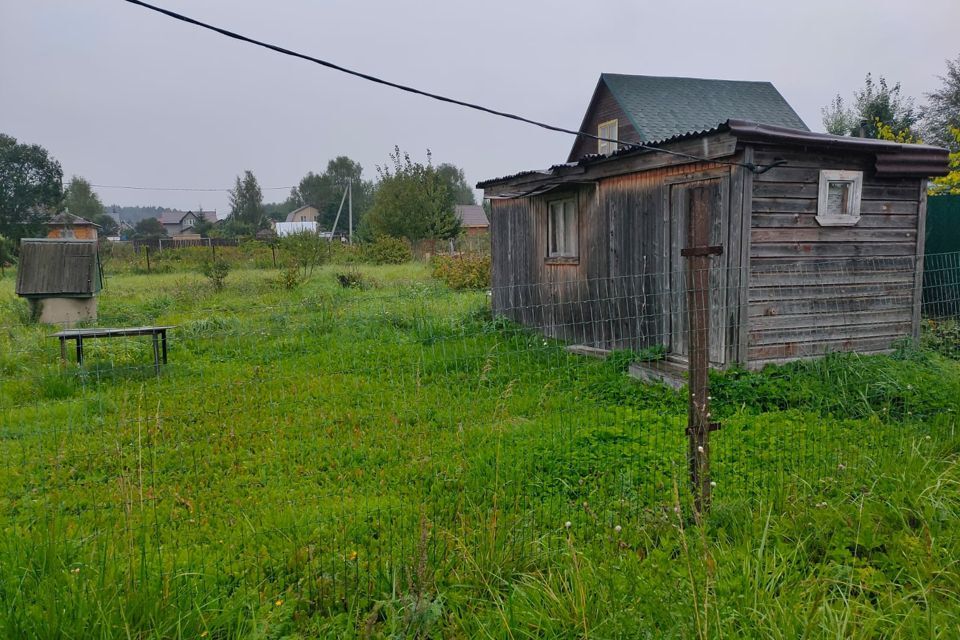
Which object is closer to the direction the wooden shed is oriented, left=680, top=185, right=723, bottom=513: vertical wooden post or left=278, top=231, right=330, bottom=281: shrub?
the vertical wooden post

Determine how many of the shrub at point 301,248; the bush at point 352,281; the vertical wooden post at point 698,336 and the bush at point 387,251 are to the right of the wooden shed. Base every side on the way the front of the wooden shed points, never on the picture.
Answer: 3

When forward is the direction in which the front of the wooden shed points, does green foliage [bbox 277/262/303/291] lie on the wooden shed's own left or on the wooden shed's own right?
on the wooden shed's own right

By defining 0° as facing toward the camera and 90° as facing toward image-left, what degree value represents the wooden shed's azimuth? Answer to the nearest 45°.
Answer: approximately 45°

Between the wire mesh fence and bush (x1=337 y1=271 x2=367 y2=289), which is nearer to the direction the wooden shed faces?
the wire mesh fence

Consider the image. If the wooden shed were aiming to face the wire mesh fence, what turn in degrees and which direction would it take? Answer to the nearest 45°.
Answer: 0° — it already faces it

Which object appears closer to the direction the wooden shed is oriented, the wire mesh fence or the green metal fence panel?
the wire mesh fence

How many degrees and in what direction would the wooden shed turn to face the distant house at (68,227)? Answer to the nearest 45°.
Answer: approximately 90° to its right

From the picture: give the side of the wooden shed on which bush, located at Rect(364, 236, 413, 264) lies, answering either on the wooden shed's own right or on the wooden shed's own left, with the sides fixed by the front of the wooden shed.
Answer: on the wooden shed's own right

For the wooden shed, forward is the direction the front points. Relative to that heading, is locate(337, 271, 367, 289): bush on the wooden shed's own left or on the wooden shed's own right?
on the wooden shed's own right
